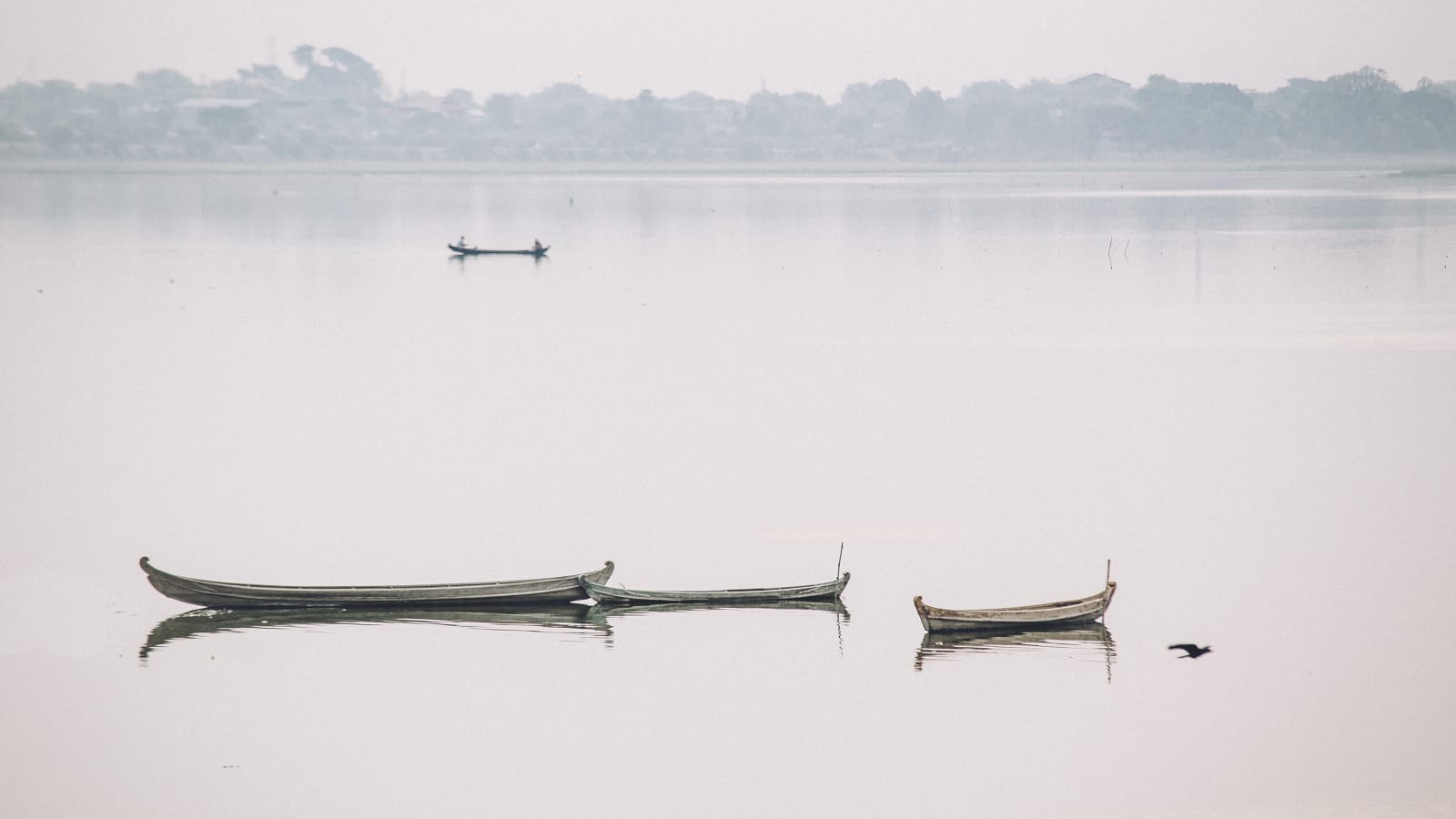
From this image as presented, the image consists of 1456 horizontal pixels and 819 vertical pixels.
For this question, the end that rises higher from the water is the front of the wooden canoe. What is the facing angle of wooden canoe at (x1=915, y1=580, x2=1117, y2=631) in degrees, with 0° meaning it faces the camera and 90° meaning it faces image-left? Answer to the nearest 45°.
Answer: approximately 270°

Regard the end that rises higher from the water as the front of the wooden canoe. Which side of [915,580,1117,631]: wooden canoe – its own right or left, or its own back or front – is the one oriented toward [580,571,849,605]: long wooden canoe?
back

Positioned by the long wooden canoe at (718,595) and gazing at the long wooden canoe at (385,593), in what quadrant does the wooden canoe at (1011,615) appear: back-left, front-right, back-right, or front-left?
back-left
